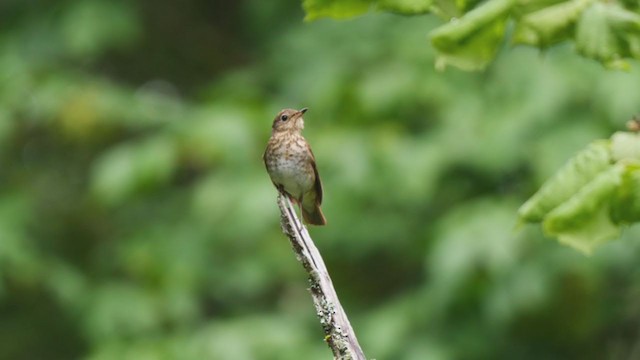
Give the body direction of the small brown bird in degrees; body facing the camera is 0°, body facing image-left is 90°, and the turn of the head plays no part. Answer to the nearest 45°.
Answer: approximately 45°

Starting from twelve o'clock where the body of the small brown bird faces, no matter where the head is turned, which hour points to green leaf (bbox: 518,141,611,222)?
The green leaf is roughly at 10 o'clock from the small brown bird.

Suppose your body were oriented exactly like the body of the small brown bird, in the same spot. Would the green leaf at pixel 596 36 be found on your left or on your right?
on your left

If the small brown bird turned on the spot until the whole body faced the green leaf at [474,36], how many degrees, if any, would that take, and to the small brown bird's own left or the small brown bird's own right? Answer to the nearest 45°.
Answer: approximately 45° to the small brown bird's own left

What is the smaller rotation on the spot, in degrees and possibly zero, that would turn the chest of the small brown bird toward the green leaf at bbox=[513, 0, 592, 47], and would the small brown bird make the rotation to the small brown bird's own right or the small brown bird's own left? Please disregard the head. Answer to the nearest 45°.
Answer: approximately 45° to the small brown bird's own left

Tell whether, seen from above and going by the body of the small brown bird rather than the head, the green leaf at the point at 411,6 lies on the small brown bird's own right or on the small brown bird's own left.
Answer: on the small brown bird's own left
